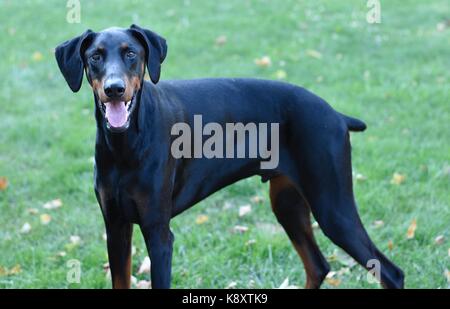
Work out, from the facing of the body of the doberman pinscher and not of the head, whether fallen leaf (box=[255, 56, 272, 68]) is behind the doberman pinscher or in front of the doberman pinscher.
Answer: behind

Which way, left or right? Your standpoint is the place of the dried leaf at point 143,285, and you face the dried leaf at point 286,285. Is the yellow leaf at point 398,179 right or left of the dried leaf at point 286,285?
left

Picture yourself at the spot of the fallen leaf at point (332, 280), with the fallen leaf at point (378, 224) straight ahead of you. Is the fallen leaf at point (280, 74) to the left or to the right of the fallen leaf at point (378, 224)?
left

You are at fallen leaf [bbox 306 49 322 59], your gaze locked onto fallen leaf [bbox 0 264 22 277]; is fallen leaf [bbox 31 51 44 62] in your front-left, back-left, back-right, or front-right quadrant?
front-right

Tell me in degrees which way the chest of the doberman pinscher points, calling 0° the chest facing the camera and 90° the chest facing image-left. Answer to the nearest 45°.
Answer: approximately 45°

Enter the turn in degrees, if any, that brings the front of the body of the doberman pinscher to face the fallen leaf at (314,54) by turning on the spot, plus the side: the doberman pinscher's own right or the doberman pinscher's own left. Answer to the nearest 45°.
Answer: approximately 135° to the doberman pinscher's own right

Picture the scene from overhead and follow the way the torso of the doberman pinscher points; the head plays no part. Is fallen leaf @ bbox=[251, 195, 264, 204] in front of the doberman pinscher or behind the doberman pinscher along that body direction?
behind

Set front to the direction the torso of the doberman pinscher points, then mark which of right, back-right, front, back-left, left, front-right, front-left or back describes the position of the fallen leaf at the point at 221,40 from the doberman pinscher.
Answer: back-right

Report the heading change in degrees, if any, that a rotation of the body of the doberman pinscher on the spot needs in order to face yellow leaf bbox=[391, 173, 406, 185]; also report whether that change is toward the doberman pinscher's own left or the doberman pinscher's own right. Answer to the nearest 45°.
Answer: approximately 180°

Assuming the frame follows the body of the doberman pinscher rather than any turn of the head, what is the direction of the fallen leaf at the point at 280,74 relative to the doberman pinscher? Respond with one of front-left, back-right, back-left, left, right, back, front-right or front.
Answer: back-right

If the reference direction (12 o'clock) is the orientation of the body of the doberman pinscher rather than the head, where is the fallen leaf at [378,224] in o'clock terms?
The fallen leaf is roughly at 6 o'clock from the doberman pinscher.
